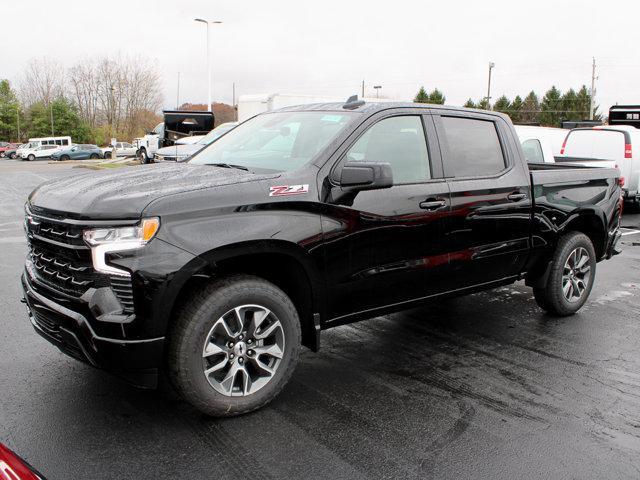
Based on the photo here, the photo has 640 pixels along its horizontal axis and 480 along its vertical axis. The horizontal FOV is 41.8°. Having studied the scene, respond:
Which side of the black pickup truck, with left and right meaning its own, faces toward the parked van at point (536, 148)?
back

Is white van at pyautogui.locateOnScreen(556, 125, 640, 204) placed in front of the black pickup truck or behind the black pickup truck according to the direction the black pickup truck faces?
behind

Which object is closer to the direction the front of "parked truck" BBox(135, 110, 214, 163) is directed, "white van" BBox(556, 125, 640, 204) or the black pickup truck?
the black pickup truck

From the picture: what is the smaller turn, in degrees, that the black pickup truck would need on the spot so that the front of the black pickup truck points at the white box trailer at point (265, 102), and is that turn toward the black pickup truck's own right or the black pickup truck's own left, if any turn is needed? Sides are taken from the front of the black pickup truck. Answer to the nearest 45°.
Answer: approximately 135° to the black pickup truck's own right

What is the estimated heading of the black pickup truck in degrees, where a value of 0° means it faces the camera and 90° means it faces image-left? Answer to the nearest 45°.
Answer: approximately 45°
